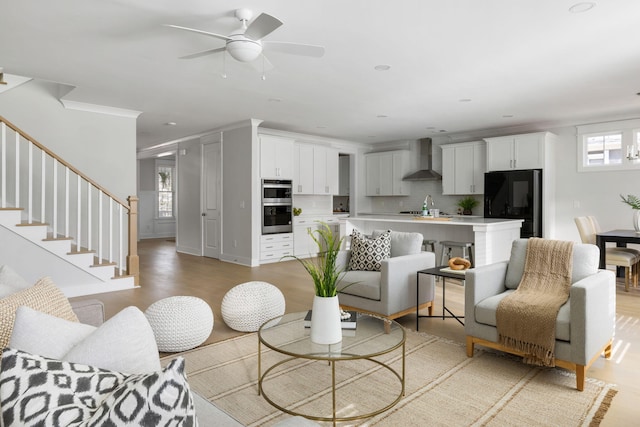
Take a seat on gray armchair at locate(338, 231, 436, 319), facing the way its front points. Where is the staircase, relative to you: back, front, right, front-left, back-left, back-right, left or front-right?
front-right

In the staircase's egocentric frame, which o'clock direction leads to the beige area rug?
The beige area rug is roughly at 2 o'clock from the staircase.

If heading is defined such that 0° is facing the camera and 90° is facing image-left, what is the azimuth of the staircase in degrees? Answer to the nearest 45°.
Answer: approximately 270°

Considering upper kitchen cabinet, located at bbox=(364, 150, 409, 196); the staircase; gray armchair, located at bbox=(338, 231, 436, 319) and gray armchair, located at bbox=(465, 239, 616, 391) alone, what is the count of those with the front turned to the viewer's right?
1

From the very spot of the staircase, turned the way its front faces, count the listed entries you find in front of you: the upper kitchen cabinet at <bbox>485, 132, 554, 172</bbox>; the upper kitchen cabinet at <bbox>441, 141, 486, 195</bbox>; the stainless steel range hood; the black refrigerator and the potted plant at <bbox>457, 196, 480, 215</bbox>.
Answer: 5

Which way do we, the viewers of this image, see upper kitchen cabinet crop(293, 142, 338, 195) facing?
facing the viewer and to the right of the viewer

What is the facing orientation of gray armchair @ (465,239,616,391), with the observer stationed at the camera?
facing the viewer and to the left of the viewer

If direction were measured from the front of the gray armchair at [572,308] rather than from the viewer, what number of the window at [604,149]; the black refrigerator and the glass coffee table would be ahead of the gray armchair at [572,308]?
1

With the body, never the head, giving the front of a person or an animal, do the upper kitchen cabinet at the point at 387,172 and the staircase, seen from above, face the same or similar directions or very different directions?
very different directions

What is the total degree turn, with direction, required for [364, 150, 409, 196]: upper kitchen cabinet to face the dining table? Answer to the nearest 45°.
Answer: approximately 90° to its left

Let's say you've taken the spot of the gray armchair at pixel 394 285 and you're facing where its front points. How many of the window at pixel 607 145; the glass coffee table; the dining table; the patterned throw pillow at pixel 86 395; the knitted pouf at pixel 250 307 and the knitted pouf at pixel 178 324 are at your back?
2

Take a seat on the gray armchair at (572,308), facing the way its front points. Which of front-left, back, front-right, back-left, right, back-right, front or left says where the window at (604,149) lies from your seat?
back-right

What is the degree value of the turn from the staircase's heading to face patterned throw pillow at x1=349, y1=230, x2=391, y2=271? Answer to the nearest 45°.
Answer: approximately 45° to its right
